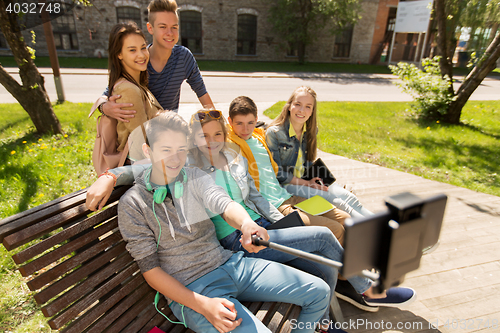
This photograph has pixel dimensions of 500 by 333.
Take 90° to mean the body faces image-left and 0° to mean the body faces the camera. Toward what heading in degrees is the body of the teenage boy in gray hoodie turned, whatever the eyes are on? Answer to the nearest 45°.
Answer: approximately 315°

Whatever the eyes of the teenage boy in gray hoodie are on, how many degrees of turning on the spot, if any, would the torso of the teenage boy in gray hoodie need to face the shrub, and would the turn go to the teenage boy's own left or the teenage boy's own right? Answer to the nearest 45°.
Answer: approximately 90° to the teenage boy's own left

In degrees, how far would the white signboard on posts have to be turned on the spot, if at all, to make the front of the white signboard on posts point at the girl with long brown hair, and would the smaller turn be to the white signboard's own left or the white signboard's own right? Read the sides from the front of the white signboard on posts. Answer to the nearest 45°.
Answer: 0° — it already faces them

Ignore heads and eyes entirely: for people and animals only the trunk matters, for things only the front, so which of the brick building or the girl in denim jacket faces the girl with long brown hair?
the brick building

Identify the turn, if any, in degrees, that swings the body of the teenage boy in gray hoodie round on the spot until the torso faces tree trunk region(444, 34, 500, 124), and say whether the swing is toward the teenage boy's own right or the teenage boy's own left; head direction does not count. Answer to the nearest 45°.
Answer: approximately 90° to the teenage boy's own left

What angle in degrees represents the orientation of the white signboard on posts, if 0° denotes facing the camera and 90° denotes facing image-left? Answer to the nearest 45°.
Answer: approximately 0°

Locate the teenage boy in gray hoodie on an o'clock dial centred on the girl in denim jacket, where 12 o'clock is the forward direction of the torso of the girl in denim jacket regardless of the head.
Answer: The teenage boy in gray hoodie is roughly at 2 o'clock from the girl in denim jacket.

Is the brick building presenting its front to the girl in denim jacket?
yes

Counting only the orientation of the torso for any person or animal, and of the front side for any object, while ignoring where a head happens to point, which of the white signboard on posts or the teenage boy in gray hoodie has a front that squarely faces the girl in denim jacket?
the white signboard on posts

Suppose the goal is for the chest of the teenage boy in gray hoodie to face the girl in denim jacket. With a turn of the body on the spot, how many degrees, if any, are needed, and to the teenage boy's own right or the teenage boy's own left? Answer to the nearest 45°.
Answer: approximately 90° to the teenage boy's own left

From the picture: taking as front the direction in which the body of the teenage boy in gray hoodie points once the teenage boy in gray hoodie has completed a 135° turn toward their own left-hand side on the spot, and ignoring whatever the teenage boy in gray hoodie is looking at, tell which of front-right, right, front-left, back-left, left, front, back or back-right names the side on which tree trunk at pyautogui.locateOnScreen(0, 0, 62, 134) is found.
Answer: front-left

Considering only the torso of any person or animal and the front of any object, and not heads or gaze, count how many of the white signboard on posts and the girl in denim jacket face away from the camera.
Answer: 0
